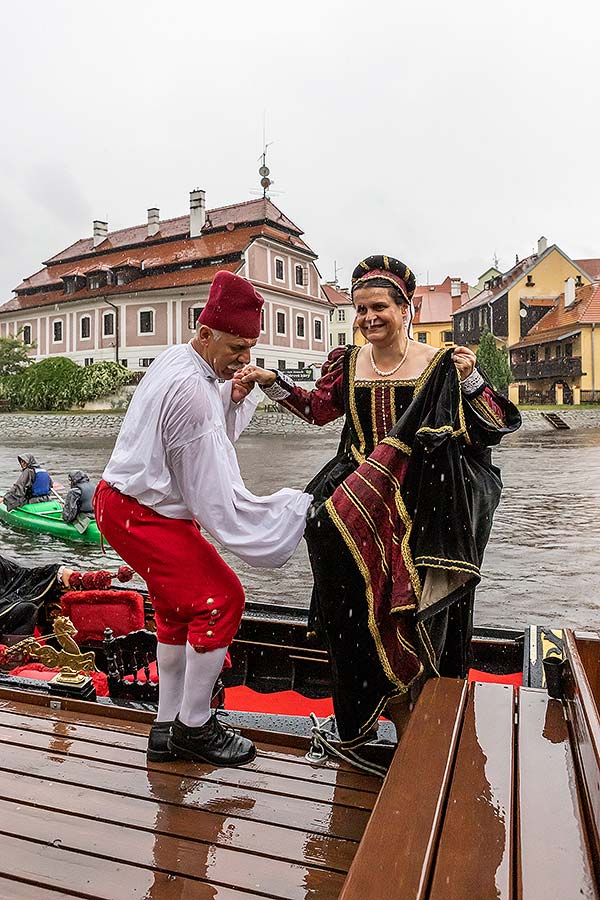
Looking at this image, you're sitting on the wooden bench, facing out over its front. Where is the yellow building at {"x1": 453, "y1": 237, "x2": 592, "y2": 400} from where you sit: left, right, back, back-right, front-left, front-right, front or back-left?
right

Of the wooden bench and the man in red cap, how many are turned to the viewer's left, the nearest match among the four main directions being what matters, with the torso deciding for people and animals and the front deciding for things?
1

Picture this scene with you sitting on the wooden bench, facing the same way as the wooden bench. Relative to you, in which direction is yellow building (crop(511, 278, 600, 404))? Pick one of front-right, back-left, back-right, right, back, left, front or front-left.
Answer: right

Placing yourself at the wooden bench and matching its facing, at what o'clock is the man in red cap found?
The man in red cap is roughly at 1 o'clock from the wooden bench.

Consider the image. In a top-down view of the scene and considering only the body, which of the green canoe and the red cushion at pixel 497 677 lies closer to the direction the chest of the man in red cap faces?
the red cushion

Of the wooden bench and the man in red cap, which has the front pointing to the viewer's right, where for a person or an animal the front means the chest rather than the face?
the man in red cap

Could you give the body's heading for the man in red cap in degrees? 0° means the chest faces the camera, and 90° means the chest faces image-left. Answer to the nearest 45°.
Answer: approximately 270°

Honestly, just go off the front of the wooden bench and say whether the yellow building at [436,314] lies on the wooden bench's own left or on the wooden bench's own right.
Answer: on the wooden bench's own right

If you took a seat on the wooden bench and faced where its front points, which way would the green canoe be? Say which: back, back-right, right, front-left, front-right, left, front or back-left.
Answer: front-right

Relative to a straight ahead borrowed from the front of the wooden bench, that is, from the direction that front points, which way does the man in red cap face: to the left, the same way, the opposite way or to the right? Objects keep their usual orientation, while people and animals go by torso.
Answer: the opposite way

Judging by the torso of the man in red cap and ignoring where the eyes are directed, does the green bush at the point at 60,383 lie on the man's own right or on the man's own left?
on the man's own left

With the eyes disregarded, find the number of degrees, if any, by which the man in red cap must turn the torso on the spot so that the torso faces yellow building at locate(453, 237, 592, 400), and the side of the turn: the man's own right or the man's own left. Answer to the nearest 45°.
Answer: approximately 45° to the man's own left

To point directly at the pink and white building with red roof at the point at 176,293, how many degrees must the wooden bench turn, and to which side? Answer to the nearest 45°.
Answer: approximately 90° to its right

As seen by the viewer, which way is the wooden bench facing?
to the viewer's left

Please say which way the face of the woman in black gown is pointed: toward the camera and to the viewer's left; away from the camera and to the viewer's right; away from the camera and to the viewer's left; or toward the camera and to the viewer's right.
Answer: toward the camera and to the viewer's left

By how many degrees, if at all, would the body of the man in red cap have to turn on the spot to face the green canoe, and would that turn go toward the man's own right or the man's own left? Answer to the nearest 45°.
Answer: approximately 90° to the man's own left
